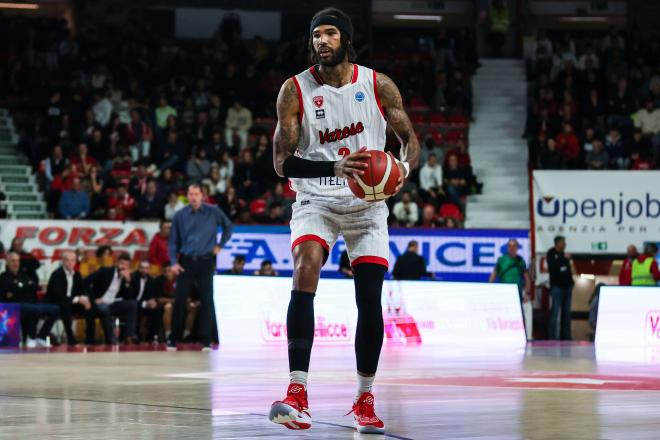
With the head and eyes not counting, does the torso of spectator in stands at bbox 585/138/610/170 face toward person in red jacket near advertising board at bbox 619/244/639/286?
yes

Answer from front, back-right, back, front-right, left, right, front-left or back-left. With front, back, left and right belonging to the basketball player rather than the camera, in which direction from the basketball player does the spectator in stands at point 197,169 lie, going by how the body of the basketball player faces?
back

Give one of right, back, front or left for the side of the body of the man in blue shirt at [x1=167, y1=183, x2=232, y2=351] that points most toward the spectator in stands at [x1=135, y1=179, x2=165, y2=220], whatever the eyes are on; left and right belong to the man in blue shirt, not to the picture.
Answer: back

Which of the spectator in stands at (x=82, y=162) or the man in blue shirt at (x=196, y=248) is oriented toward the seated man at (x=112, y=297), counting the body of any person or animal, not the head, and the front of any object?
the spectator in stands

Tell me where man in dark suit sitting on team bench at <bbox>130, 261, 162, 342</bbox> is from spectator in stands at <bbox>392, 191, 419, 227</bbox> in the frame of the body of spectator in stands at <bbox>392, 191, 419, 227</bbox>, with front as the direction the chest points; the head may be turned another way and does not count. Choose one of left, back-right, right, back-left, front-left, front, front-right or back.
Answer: front-right
